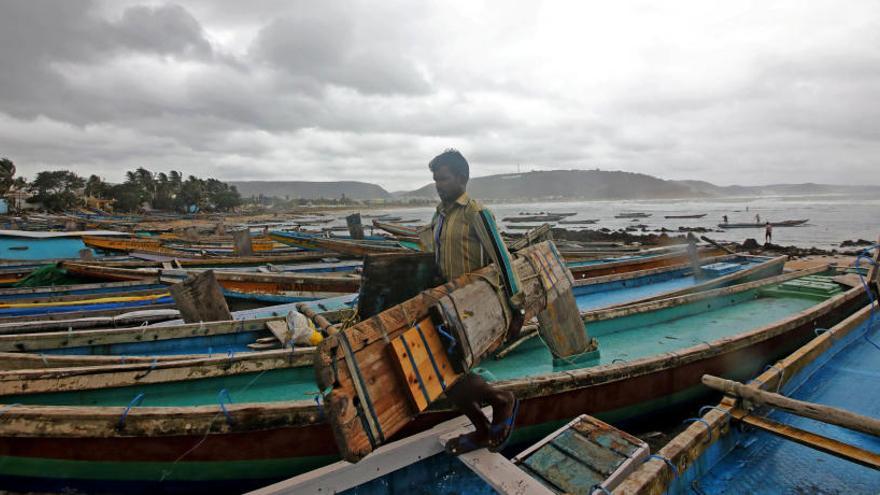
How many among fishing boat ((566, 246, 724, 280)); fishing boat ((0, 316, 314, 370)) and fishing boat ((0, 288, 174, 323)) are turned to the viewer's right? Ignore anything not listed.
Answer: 3

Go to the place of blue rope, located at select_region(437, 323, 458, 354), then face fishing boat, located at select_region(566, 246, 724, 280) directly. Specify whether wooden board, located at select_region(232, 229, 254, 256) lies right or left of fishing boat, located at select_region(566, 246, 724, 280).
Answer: left

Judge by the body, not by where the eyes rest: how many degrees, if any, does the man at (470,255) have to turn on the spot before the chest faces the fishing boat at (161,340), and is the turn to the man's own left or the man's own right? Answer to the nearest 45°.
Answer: approximately 90° to the man's own right

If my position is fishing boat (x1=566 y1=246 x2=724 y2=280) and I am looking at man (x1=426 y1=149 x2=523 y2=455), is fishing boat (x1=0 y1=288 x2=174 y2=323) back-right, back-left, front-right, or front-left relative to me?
front-right

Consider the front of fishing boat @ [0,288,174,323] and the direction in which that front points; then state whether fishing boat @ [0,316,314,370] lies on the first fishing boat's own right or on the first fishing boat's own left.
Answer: on the first fishing boat's own right

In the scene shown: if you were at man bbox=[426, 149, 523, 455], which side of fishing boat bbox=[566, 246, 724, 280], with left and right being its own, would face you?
right

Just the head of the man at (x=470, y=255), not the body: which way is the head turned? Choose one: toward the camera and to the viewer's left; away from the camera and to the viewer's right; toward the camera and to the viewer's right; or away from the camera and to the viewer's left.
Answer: toward the camera and to the viewer's left

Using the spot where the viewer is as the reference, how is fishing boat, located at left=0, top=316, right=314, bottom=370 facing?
facing to the right of the viewer

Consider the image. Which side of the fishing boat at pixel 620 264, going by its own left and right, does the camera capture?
right

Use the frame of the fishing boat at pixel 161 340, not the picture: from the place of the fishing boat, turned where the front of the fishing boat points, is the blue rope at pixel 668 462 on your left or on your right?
on your right

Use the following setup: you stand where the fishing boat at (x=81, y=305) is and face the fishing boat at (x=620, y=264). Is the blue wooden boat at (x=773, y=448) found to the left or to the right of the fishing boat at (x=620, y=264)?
right

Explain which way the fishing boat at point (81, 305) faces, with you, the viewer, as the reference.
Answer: facing to the right of the viewer
